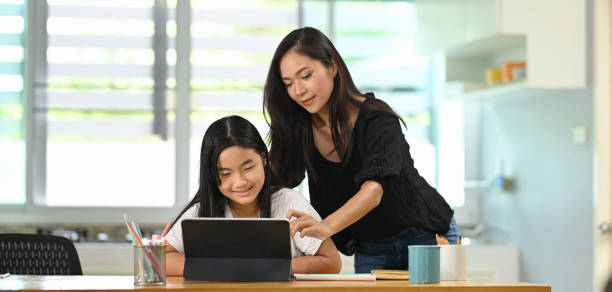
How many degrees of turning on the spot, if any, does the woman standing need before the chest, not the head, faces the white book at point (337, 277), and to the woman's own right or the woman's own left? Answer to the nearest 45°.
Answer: approximately 45° to the woman's own left

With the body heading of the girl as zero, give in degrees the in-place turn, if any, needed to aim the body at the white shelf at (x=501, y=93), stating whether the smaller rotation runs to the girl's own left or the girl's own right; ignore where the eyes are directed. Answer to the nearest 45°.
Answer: approximately 135° to the girl's own left

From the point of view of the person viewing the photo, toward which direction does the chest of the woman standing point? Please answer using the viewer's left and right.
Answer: facing the viewer and to the left of the viewer

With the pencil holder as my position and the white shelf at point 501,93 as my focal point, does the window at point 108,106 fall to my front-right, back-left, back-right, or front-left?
front-left

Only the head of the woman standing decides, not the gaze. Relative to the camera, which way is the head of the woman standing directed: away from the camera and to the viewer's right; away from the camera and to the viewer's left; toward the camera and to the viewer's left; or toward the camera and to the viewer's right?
toward the camera and to the viewer's left

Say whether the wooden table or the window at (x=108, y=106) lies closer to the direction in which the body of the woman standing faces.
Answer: the wooden table

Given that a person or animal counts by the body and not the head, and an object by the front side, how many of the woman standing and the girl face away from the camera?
0

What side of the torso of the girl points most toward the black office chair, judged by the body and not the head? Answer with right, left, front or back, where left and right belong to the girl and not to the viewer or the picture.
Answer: right

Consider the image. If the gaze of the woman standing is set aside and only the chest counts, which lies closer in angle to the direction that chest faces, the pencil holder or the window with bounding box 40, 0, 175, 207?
the pencil holder

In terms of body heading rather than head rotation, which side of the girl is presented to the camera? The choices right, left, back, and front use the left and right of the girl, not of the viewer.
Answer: front

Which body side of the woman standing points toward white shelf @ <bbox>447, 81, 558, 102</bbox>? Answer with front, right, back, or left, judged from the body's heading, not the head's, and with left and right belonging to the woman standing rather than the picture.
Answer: back
